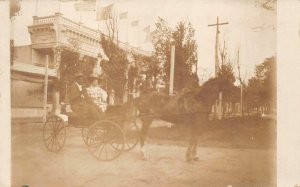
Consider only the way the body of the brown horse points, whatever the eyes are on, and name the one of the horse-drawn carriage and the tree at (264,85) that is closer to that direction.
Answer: the tree

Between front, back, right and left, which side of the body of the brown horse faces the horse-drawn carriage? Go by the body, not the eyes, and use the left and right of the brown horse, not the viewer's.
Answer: back

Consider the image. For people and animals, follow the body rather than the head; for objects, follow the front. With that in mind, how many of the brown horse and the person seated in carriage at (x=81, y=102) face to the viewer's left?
0

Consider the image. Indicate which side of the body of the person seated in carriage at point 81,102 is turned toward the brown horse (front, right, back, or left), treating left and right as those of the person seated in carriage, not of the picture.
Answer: front

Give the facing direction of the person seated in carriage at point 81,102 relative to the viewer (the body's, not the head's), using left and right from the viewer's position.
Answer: facing the viewer and to the right of the viewer

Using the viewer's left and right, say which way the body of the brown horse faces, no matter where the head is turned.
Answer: facing to the right of the viewer
